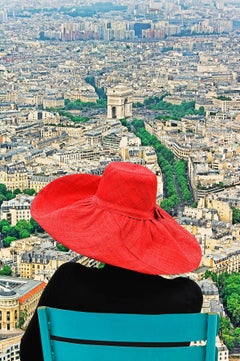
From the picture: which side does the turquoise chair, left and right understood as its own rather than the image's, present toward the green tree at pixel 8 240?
front

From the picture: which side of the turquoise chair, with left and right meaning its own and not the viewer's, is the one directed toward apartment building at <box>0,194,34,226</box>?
front

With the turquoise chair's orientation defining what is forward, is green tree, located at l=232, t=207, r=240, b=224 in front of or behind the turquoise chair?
in front

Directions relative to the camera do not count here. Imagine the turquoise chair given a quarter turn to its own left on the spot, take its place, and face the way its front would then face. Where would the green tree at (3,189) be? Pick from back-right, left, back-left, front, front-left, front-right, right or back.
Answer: right

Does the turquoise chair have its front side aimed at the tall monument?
yes

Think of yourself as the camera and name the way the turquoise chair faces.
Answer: facing away from the viewer

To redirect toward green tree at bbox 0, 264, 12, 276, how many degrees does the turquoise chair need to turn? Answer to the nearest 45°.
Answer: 0° — it already faces it
